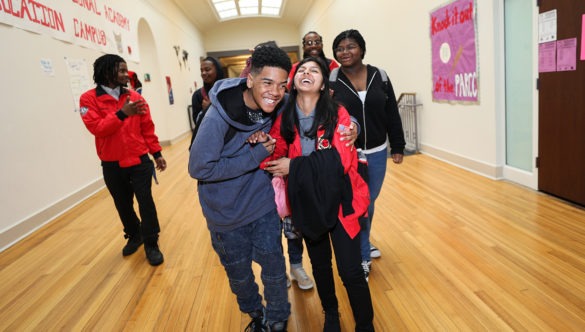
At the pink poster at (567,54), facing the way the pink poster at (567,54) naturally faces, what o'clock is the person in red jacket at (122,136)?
The person in red jacket is roughly at 12 o'clock from the pink poster.

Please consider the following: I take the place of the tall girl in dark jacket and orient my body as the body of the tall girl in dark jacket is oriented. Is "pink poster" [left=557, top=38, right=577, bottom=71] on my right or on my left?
on my left

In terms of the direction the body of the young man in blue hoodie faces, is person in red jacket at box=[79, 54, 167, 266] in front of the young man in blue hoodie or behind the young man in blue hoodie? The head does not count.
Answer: behind

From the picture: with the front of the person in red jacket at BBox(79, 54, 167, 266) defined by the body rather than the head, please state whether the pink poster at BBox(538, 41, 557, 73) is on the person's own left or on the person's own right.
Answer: on the person's own left

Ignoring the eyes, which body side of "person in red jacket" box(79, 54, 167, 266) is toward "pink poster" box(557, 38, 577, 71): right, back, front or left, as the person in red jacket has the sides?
left

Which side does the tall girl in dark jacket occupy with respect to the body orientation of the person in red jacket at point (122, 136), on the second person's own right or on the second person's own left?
on the second person's own left

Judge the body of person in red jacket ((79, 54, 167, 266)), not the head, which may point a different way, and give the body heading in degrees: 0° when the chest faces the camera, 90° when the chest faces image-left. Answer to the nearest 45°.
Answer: approximately 0°

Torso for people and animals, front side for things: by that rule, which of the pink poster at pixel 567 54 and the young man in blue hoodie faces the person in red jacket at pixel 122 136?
the pink poster

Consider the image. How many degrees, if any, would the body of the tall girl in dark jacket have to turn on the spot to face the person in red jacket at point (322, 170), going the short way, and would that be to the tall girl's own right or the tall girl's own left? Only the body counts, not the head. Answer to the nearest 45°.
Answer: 0° — they already face them

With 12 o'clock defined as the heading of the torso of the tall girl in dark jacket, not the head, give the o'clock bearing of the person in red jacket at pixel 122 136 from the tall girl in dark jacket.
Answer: The person in red jacket is roughly at 3 o'clock from the tall girl in dark jacket.

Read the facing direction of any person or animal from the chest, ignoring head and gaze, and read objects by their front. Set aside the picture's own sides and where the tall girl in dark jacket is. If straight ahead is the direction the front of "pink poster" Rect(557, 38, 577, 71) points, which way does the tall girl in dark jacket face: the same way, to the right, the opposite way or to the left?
to the left

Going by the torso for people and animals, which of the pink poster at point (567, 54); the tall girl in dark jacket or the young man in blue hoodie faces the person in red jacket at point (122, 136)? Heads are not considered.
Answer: the pink poster

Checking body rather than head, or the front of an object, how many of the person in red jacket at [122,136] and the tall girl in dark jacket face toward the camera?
2
